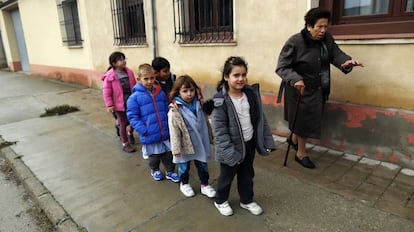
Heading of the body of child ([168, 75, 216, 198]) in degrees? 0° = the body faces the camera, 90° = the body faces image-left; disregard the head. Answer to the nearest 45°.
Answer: approximately 315°

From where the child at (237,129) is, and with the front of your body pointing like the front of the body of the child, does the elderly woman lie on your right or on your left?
on your left

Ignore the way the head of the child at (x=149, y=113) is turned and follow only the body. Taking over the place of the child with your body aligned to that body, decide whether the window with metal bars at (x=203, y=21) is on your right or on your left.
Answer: on your left

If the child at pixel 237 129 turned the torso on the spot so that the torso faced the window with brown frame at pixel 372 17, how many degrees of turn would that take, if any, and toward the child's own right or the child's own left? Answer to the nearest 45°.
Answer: approximately 90° to the child's own left

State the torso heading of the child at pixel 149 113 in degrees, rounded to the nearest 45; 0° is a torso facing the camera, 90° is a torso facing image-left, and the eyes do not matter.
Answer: approximately 315°

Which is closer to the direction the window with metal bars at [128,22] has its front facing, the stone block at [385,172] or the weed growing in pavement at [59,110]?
the weed growing in pavement

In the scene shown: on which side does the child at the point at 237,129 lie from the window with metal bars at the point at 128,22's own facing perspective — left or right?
on its left

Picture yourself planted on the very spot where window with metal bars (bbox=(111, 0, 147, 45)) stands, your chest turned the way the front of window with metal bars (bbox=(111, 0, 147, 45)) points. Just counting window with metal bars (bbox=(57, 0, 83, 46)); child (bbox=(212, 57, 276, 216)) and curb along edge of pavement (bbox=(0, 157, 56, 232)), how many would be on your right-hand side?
1

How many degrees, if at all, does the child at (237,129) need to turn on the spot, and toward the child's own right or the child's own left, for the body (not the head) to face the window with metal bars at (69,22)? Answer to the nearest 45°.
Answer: approximately 180°

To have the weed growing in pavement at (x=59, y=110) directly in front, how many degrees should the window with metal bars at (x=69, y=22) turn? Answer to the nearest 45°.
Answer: approximately 45° to its left

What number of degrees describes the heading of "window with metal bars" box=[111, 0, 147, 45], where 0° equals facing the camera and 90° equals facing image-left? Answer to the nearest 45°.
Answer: approximately 45°
